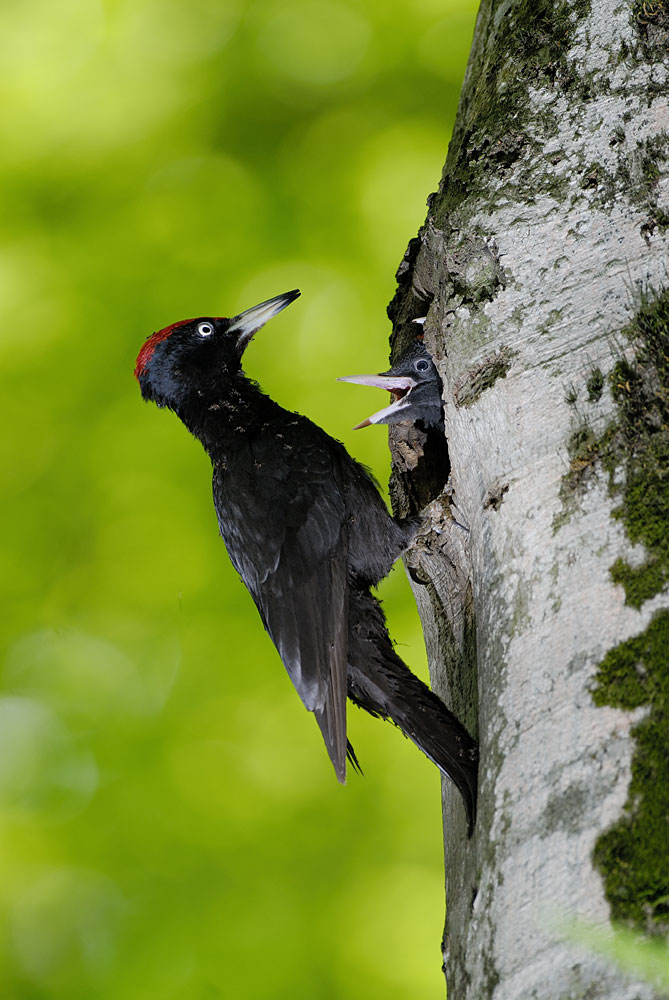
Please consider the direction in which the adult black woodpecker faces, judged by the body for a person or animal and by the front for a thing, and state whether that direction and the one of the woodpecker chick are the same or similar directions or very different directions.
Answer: very different directions

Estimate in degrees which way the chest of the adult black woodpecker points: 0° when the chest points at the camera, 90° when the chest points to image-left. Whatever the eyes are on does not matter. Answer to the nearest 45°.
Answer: approximately 270°

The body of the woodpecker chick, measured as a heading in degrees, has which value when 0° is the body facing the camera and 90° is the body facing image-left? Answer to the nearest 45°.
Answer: approximately 90°
